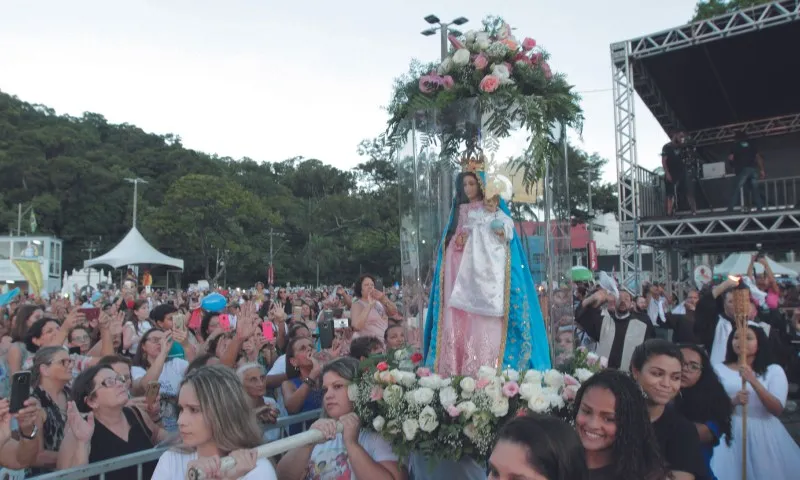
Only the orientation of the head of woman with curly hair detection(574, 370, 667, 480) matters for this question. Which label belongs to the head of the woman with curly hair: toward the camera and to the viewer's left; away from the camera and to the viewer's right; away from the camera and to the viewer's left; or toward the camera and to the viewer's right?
toward the camera and to the viewer's left

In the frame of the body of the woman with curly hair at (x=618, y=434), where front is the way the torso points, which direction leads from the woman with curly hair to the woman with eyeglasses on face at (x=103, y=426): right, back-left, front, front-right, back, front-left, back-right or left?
front-right

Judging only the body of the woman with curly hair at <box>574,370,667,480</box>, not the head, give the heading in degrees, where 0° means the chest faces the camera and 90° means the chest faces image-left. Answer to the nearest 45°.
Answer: approximately 45°

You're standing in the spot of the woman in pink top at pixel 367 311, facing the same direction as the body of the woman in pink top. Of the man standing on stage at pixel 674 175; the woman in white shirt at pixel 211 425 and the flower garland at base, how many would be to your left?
1

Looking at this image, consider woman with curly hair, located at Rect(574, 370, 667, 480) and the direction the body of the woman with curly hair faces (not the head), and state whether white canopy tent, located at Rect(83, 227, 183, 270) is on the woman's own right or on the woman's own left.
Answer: on the woman's own right

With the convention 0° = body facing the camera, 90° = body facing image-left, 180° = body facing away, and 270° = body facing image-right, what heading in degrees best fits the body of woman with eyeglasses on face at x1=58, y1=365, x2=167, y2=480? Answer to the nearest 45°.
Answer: approximately 315°

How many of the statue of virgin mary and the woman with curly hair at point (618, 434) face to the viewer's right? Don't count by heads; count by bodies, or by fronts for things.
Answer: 0

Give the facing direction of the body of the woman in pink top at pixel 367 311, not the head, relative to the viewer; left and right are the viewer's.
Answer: facing the viewer and to the right of the viewer
